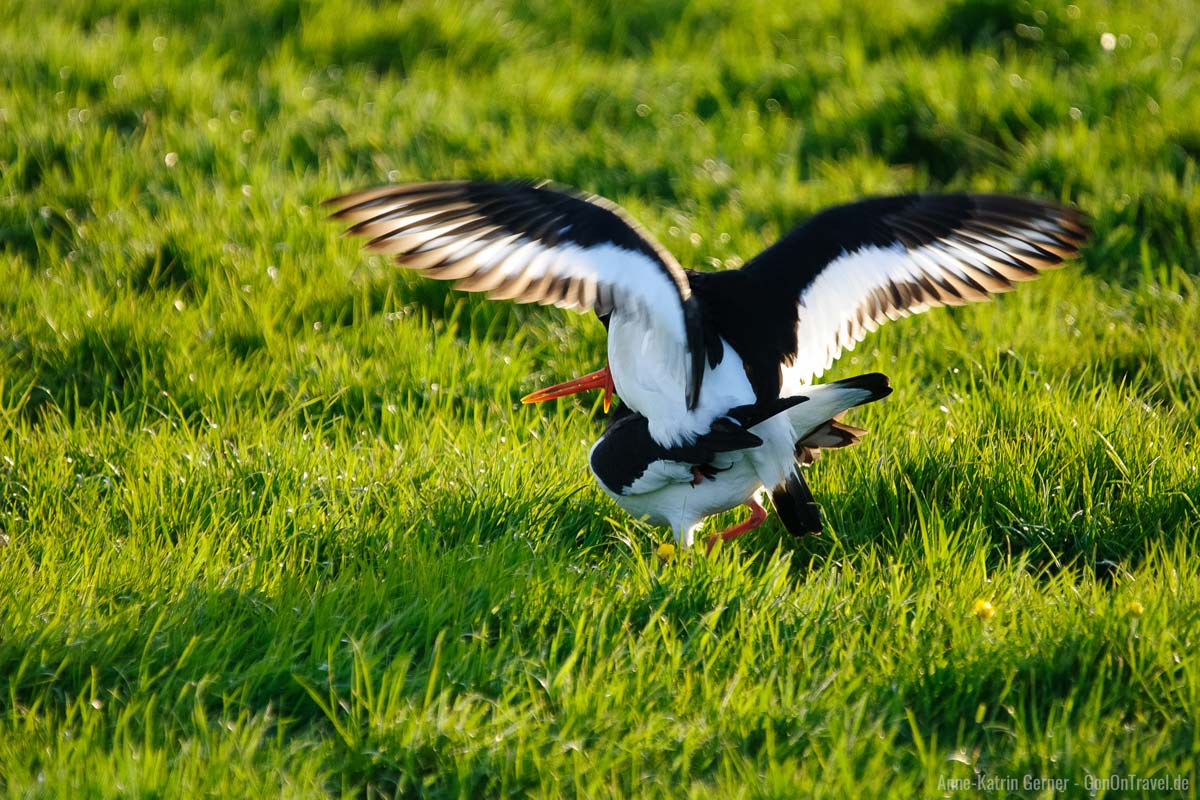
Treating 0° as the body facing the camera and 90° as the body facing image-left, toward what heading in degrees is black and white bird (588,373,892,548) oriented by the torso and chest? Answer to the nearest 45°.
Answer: approximately 90°

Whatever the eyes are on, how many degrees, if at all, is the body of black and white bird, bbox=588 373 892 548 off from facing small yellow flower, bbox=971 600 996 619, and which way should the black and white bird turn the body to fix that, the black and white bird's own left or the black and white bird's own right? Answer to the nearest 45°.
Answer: approximately 135° to the black and white bird's own left
